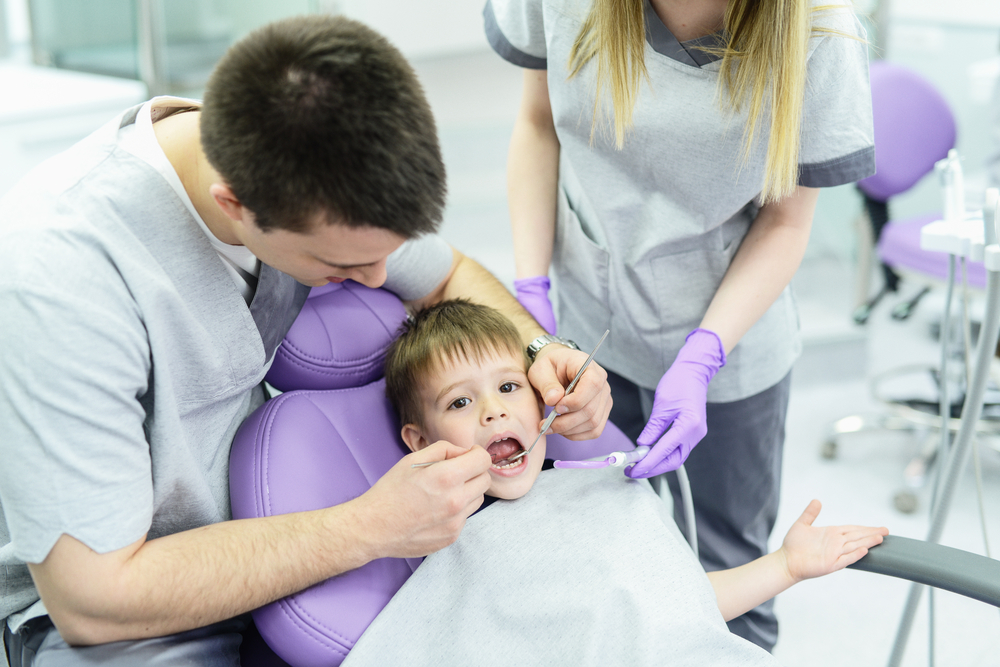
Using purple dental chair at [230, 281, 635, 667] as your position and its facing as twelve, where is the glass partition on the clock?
The glass partition is roughly at 7 o'clock from the purple dental chair.

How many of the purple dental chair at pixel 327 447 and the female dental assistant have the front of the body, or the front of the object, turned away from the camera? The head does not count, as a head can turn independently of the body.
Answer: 0

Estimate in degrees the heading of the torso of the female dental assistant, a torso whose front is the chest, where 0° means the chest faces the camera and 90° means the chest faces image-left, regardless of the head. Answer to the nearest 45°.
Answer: approximately 45°

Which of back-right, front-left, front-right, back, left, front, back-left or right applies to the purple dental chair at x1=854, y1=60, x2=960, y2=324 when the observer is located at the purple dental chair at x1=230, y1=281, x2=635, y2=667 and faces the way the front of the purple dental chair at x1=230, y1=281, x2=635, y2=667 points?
left

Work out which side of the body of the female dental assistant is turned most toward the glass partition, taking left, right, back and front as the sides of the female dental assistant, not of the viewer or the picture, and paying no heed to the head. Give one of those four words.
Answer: right

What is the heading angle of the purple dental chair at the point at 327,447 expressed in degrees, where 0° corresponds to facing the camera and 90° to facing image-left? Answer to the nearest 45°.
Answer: approximately 315°

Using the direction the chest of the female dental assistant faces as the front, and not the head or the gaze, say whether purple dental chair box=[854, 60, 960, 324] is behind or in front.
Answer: behind
